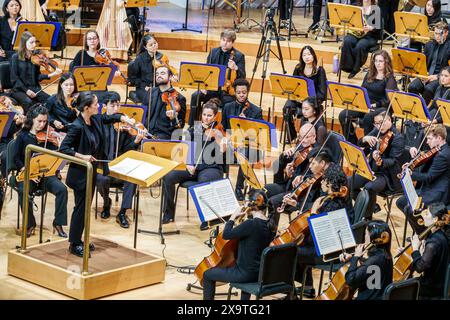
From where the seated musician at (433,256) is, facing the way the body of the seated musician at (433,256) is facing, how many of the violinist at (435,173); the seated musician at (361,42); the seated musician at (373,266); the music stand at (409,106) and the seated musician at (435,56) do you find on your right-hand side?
4

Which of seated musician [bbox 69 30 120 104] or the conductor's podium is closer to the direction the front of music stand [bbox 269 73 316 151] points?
the seated musician

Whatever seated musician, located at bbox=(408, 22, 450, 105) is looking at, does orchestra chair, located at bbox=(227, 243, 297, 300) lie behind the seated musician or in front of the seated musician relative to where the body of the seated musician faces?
in front

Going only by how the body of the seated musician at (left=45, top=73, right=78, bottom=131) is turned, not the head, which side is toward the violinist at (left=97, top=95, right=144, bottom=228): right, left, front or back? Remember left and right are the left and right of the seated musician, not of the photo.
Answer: front

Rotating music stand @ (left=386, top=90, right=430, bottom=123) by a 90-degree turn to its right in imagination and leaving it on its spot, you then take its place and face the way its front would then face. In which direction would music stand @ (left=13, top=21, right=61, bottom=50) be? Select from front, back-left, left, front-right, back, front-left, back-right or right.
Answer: back-right

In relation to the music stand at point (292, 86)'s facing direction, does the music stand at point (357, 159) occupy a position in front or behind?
behind

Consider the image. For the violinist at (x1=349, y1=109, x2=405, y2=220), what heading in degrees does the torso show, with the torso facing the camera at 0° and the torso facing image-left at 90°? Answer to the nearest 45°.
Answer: approximately 45°

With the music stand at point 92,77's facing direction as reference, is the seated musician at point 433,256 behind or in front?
behind

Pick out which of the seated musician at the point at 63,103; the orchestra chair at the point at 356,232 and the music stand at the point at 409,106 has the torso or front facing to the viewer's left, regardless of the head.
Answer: the orchestra chair

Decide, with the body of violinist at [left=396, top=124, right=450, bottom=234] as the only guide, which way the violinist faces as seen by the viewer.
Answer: to the viewer's left

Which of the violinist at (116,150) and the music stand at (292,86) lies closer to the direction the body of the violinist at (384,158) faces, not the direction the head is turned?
the violinist

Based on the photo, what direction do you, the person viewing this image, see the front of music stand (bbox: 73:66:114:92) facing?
facing away from the viewer

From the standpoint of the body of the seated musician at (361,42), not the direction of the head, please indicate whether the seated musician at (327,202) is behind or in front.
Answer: in front

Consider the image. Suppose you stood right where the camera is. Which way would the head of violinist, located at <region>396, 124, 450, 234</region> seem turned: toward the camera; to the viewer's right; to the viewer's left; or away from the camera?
to the viewer's left
